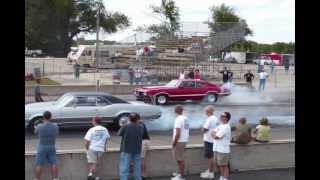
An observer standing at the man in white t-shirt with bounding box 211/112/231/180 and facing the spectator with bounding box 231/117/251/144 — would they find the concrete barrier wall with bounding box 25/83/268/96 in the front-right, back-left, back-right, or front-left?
front-left

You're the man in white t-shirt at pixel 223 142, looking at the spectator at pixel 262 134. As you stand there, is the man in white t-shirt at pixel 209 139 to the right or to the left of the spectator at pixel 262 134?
left

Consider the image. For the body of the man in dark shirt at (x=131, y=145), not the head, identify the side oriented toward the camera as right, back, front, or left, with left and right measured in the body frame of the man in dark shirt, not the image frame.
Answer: back

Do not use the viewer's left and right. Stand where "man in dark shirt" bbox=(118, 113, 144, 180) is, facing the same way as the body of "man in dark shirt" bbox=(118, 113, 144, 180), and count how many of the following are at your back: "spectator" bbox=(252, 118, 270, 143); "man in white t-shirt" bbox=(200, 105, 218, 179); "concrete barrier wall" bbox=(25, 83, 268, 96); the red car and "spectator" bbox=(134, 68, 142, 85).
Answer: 0

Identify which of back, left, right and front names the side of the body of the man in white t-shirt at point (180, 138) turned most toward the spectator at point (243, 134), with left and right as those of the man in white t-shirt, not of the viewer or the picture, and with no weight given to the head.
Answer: right

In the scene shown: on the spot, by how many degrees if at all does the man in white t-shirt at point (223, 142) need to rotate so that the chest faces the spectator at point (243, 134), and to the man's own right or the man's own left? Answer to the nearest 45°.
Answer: approximately 90° to the man's own right

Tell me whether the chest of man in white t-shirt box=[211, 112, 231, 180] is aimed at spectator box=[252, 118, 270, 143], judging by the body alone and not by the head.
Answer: no

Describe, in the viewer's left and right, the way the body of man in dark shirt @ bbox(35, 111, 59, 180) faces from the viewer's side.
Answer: facing away from the viewer

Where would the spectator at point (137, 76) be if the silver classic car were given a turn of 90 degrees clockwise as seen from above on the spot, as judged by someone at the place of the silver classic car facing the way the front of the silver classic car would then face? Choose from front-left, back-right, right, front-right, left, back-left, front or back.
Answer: front

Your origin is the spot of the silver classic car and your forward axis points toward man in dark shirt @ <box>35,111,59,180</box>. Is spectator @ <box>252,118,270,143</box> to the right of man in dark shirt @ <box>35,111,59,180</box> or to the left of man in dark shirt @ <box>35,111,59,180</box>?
left
